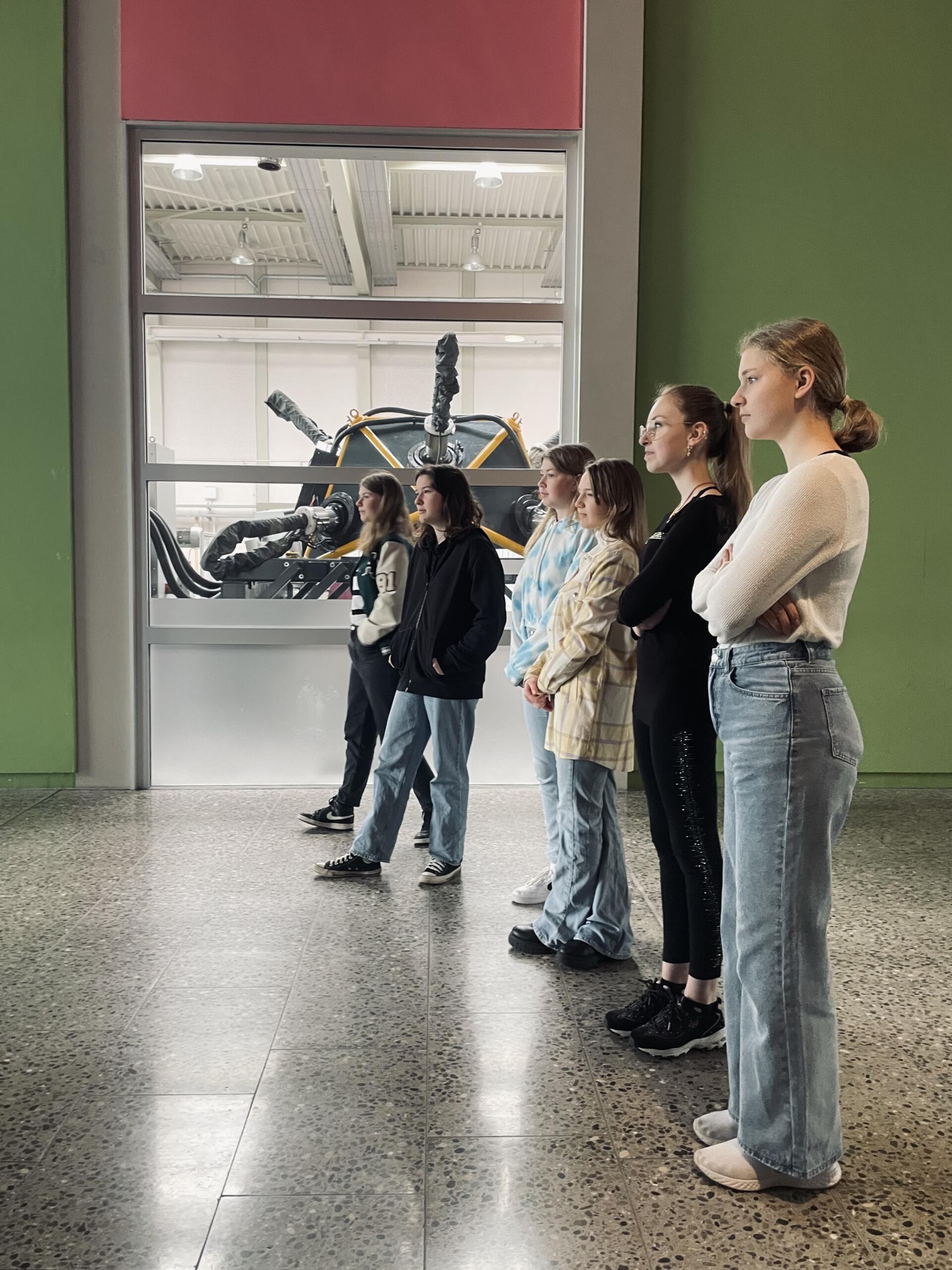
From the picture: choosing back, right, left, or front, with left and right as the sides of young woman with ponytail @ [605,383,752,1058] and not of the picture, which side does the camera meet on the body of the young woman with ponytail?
left

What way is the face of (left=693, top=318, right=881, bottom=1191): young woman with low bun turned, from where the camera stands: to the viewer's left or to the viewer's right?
to the viewer's left

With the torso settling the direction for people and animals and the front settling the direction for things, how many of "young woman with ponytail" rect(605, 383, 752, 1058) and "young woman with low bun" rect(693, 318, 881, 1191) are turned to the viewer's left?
2

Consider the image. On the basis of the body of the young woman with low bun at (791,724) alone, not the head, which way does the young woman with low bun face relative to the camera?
to the viewer's left

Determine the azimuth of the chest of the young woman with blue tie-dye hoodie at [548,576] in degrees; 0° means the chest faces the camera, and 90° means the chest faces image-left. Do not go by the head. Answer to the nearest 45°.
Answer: approximately 45°

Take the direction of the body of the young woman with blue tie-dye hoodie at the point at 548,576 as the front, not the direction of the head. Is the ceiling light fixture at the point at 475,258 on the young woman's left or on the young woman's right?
on the young woman's right

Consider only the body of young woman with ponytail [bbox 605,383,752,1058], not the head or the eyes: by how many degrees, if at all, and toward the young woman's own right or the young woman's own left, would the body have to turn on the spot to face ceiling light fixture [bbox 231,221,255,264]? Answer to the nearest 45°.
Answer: approximately 45° to the young woman's own right

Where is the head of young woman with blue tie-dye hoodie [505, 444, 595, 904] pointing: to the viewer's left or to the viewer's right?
to the viewer's left

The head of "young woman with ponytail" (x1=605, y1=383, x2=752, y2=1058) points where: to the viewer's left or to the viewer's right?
to the viewer's left

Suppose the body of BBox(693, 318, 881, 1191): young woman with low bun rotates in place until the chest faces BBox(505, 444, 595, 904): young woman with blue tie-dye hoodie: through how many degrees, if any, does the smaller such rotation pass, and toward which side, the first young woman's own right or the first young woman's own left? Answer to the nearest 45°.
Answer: approximately 45° to the first young woman's own right

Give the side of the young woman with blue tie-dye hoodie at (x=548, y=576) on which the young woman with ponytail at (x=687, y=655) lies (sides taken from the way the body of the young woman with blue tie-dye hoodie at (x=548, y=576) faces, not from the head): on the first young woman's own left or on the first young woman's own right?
on the first young woman's own left
